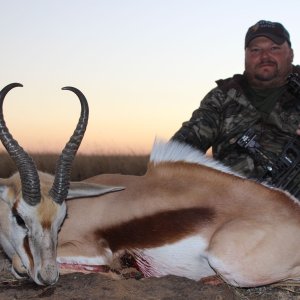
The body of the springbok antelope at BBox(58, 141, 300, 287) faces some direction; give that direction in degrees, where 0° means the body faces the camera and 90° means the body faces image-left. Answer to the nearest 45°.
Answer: approximately 90°

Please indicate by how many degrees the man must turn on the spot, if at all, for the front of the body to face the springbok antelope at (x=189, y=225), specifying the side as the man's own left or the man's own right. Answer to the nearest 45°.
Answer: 0° — they already face it

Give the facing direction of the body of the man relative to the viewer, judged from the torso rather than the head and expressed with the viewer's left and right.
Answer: facing the viewer

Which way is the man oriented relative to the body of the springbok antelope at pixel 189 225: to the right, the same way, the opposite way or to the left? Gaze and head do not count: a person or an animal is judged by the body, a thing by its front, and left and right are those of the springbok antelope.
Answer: to the left

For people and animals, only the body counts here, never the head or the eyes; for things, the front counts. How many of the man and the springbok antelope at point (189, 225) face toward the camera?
1

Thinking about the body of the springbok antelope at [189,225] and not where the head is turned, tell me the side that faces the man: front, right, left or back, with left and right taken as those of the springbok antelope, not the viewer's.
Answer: right
